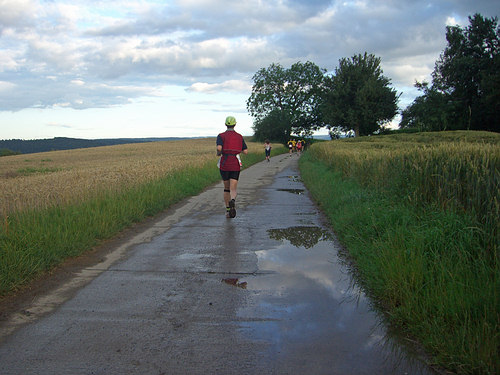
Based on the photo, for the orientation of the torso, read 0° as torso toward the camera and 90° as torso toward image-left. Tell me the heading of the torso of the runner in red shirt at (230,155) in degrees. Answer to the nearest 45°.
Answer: approximately 180°
